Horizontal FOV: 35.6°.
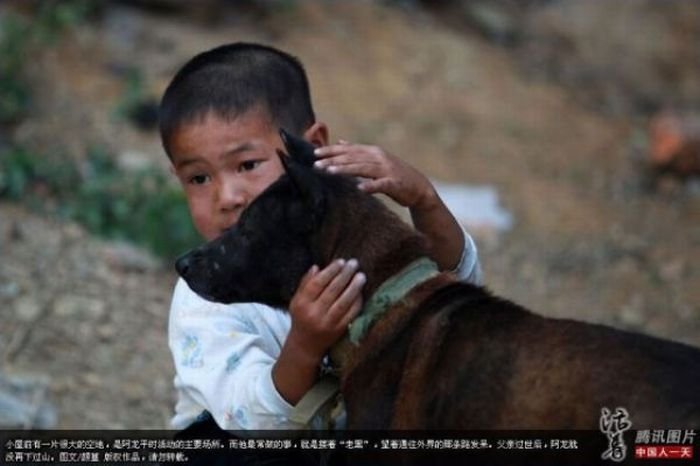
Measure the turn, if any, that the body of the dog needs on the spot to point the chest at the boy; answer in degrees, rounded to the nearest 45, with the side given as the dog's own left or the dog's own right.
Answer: approximately 45° to the dog's own right

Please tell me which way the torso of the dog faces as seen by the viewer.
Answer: to the viewer's left
